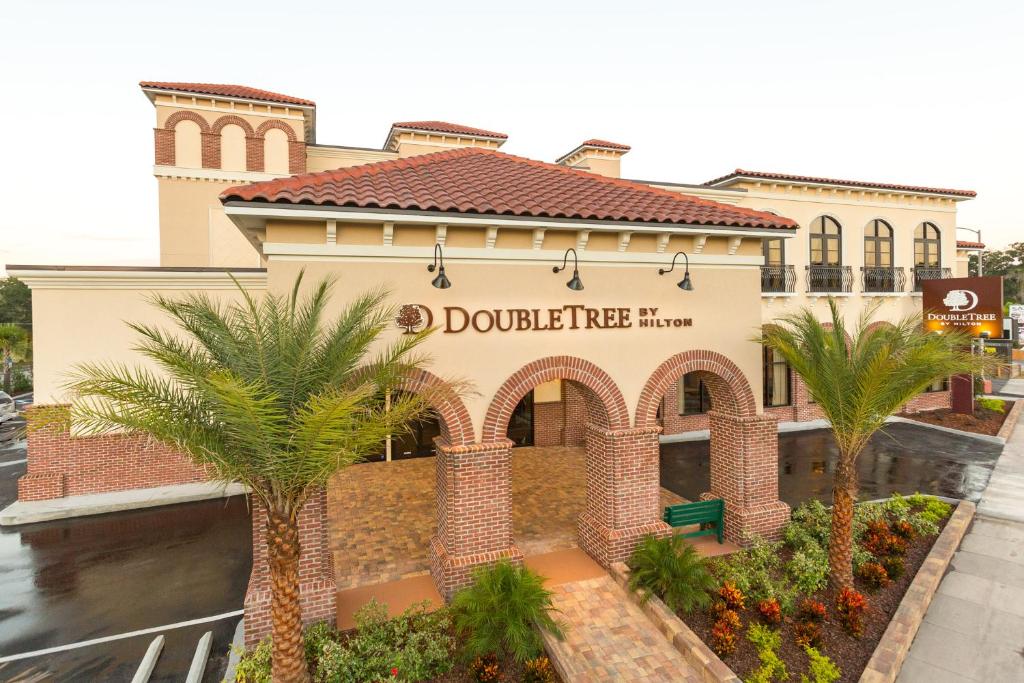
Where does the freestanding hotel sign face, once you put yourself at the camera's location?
facing the viewer

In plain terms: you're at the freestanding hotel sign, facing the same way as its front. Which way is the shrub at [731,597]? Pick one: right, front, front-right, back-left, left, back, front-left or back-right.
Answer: front

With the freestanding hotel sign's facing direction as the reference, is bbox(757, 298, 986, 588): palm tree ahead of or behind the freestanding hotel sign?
ahead

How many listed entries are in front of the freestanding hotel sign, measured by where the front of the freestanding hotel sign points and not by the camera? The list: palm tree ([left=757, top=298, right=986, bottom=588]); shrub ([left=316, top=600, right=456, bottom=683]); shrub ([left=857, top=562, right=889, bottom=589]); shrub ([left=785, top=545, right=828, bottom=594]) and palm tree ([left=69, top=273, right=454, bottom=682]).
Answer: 5

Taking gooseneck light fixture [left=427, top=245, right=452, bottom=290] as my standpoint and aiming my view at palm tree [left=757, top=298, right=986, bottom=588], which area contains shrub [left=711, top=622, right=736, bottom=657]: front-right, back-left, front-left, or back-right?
front-right

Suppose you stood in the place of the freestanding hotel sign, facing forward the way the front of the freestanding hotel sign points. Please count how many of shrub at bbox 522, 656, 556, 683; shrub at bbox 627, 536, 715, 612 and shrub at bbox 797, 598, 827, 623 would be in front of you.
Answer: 3

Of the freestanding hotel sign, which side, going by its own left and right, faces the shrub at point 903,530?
front

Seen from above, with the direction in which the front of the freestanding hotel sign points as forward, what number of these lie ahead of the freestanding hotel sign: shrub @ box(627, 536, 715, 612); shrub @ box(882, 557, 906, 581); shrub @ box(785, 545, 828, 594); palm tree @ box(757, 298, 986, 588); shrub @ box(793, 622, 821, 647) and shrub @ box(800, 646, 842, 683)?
6

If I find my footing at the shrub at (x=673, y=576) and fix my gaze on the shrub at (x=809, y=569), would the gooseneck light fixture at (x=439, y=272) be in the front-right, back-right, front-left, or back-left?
back-left

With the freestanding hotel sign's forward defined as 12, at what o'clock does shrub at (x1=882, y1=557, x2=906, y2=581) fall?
The shrub is roughly at 12 o'clock from the freestanding hotel sign.

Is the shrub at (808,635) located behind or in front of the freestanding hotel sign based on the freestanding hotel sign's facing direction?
in front

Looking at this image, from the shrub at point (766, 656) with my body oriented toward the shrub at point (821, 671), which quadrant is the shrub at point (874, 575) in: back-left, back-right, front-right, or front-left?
front-left

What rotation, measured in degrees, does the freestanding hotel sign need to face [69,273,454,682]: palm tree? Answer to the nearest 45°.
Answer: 0° — it already faces it

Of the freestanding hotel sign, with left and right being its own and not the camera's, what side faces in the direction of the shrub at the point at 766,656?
front

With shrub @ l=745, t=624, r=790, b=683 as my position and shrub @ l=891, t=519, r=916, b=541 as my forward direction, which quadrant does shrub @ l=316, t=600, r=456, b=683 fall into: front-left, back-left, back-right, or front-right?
back-left

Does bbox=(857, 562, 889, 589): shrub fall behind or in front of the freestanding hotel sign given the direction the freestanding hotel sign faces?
in front
